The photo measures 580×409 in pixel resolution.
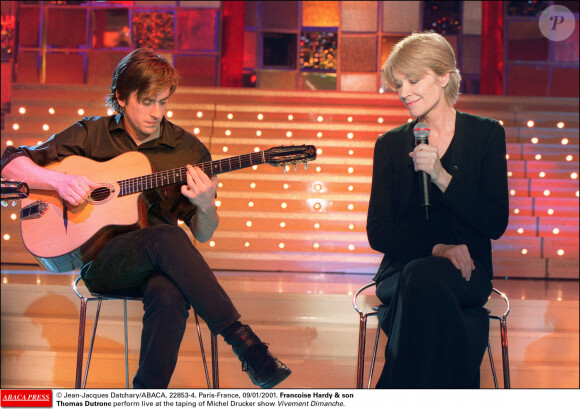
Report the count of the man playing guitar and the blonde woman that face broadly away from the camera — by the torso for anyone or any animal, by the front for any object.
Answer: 0

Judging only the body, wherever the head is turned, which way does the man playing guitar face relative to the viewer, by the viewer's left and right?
facing the viewer and to the right of the viewer

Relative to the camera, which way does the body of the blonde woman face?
toward the camera

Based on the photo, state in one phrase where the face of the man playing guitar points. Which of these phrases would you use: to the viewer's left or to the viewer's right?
to the viewer's right

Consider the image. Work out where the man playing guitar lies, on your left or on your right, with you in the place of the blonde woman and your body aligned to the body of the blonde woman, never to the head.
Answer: on your right

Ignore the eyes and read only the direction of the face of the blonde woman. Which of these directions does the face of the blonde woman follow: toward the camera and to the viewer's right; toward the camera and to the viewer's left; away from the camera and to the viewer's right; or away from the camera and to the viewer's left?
toward the camera and to the viewer's left
